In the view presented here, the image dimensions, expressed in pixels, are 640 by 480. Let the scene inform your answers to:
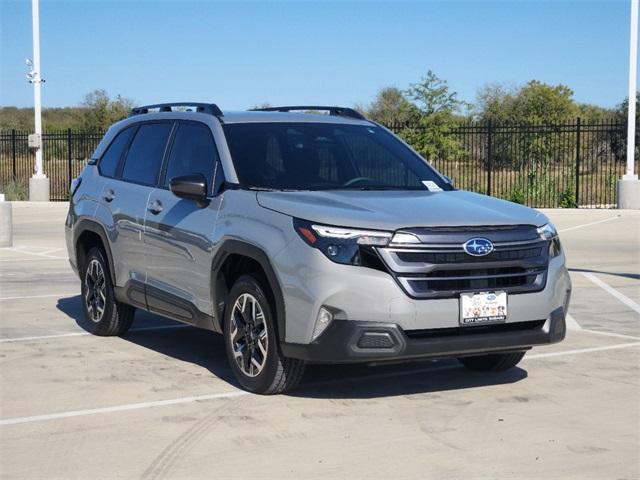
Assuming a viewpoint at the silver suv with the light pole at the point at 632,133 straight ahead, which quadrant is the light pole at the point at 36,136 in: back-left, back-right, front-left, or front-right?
front-left

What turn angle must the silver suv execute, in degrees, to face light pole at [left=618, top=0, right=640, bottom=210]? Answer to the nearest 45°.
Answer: approximately 135° to its left

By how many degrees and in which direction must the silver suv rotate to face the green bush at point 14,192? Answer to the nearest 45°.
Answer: approximately 135° to its left

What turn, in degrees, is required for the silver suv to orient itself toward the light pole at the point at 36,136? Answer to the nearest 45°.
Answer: approximately 135° to its left

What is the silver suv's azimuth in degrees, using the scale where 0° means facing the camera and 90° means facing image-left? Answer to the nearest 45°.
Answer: approximately 315°
